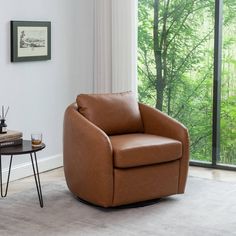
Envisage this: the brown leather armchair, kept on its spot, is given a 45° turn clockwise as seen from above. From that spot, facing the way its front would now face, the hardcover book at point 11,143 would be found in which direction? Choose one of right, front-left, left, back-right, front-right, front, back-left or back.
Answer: right

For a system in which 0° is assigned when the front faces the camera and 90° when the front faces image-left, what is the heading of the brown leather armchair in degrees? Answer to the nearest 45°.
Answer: approximately 315°

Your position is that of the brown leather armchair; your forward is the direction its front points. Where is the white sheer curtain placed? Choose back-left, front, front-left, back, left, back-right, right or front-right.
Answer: back-left

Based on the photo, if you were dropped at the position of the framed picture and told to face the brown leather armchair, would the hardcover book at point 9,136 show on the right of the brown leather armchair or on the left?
right

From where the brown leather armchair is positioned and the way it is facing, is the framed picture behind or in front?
behind
